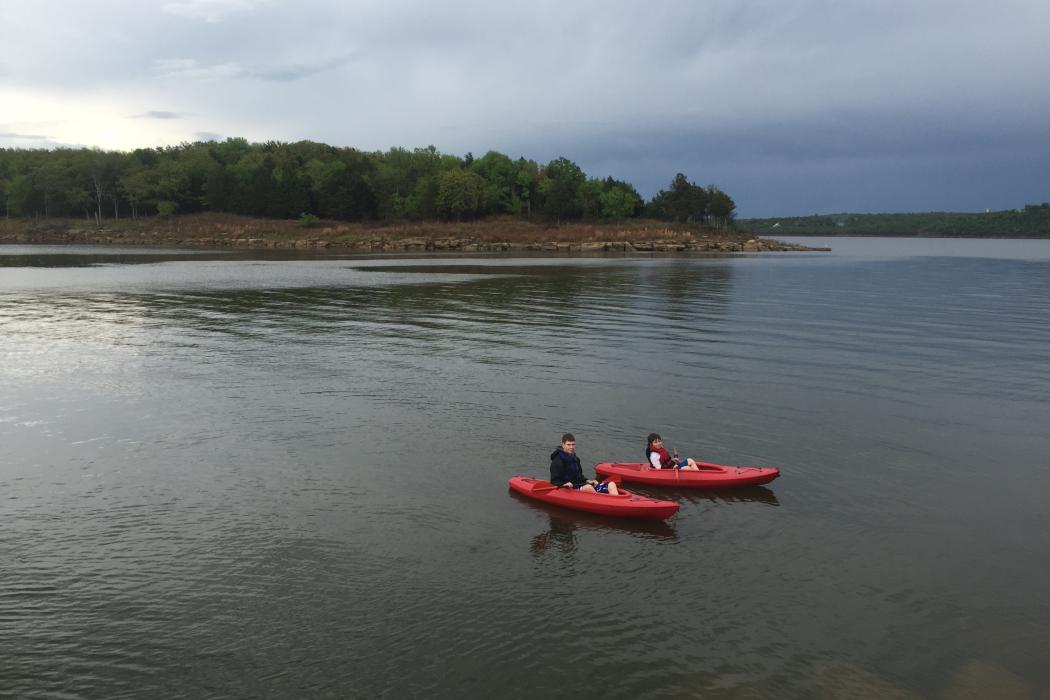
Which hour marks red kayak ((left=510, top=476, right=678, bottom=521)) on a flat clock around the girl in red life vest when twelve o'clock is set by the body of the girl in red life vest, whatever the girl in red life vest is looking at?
The red kayak is roughly at 4 o'clock from the girl in red life vest.

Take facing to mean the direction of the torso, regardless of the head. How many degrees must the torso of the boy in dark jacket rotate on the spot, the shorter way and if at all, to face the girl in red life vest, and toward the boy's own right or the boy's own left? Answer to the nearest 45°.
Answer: approximately 90° to the boy's own left

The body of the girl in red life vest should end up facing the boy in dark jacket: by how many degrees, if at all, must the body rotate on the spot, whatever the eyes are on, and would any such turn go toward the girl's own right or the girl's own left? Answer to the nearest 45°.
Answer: approximately 135° to the girl's own right

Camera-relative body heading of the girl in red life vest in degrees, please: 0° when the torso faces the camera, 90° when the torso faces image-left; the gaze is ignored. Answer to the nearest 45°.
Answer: approximately 270°

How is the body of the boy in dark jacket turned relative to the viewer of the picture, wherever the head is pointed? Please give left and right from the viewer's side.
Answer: facing the viewer and to the right of the viewer

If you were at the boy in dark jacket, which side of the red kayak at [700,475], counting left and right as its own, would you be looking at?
back

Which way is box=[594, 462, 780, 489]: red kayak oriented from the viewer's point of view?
to the viewer's right
